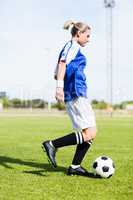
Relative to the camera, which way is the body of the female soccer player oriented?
to the viewer's right

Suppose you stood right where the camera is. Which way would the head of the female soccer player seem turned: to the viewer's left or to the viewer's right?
to the viewer's right
